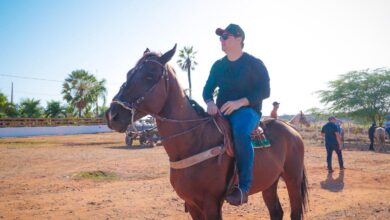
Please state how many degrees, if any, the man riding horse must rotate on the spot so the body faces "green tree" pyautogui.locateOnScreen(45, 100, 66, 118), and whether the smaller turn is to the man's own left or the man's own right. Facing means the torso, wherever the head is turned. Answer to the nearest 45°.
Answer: approximately 90° to the man's own right

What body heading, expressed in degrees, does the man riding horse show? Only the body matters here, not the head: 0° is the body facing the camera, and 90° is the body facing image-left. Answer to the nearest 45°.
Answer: approximately 45°

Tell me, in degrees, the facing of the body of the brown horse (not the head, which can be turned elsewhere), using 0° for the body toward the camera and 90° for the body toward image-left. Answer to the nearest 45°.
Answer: approximately 45°

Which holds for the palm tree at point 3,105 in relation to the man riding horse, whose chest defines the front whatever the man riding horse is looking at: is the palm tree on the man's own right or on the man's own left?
on the man's own right

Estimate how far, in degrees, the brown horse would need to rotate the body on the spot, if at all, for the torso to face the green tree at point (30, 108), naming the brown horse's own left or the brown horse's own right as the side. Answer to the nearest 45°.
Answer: approximately 90° to the brown horse's own right

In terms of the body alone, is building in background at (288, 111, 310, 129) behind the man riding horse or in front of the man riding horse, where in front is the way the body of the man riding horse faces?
behind

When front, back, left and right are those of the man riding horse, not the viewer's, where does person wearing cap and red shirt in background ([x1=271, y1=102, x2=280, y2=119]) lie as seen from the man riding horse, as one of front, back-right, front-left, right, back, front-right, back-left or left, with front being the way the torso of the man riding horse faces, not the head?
back-right

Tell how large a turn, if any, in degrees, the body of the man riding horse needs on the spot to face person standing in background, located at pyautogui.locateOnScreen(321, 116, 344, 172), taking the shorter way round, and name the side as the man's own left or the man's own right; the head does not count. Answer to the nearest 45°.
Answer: approximately 135° to the man's own right

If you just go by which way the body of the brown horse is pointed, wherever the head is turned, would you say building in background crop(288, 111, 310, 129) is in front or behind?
behind

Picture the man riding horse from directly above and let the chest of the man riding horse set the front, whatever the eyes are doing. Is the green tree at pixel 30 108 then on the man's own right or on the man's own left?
on the man's own right
